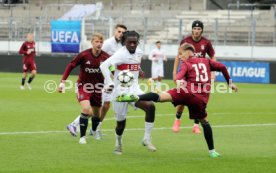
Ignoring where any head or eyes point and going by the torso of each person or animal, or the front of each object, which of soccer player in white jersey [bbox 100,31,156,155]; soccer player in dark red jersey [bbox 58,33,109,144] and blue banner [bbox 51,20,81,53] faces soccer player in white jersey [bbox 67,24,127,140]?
the blue banner

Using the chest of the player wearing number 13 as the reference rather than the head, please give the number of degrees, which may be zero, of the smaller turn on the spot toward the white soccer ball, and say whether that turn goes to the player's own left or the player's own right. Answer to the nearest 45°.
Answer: approximately 45° to the player's own left

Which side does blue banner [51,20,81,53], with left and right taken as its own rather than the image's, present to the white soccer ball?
front

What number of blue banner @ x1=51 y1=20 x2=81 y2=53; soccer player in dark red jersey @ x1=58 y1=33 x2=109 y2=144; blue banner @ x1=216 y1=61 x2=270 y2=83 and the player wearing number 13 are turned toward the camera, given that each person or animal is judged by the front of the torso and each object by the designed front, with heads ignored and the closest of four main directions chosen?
3

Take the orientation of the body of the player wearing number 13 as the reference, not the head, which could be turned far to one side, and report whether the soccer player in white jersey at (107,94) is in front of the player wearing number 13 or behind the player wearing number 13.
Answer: in front

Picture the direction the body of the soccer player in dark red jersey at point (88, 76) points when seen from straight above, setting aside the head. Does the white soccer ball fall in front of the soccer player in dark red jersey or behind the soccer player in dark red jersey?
in front

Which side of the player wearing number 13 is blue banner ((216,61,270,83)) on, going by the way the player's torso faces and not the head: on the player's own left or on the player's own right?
on the player's own right

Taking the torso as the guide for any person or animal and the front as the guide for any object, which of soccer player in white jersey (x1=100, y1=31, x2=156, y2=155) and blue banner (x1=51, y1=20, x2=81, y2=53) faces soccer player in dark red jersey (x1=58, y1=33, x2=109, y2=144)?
the blue banner

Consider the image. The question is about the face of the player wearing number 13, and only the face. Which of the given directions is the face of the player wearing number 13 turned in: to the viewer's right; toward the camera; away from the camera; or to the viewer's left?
to the viewer's left

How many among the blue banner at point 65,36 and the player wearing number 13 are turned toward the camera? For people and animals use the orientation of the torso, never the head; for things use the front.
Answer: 1

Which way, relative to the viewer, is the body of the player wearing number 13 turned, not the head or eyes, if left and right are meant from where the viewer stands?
facing away from the viewer and to the left of the viewer
